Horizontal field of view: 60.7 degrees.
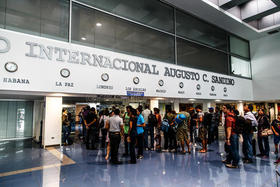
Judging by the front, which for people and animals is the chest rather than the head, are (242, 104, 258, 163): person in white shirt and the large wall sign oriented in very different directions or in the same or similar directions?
very different directions

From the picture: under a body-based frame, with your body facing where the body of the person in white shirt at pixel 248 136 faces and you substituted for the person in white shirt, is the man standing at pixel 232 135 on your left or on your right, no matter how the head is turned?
on your left

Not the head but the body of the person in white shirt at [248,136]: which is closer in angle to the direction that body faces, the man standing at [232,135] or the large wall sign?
the large wall sign

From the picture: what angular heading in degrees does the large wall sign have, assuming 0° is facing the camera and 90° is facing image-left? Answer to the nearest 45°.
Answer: approximately 315°

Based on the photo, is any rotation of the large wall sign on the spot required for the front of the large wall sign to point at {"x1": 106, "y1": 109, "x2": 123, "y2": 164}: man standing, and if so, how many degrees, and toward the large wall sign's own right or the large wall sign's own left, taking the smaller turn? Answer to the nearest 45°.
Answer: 0° — it already faces them

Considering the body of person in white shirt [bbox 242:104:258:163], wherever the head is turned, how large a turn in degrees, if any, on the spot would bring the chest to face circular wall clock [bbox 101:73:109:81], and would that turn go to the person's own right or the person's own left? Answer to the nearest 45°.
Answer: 0° — they already face it
